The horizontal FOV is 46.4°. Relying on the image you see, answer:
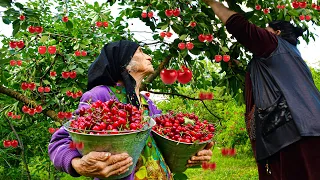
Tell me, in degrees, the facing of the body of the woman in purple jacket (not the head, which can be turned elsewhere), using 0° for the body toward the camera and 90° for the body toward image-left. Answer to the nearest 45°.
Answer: approximately 315°

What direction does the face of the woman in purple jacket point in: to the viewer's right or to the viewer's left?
to the viewer's right

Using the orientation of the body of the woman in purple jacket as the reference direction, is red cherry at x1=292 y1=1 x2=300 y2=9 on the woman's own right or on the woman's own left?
on the woman's own left

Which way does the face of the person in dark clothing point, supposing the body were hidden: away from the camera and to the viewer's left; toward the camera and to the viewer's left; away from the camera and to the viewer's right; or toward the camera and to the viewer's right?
away from the camera and to the viewer's left
